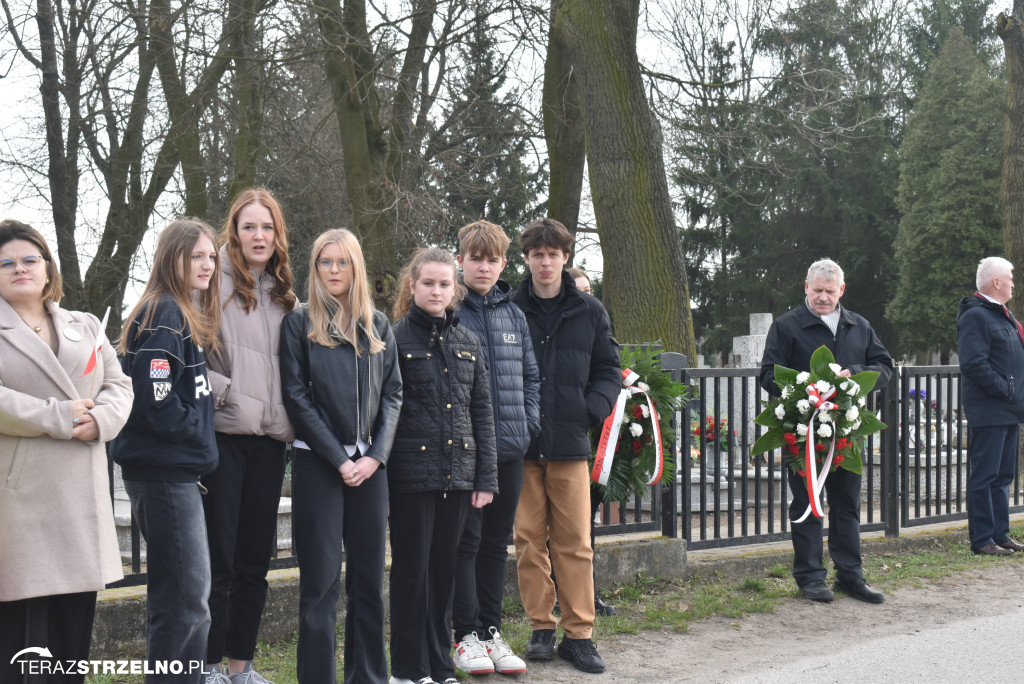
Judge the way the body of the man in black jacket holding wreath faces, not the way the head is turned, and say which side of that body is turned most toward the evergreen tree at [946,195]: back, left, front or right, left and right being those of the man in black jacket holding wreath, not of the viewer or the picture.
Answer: back

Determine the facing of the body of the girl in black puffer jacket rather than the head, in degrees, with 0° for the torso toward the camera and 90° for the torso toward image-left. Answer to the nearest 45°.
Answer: approximately 0°

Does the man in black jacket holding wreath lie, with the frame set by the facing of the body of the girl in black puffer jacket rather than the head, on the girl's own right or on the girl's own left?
on the girl's own left

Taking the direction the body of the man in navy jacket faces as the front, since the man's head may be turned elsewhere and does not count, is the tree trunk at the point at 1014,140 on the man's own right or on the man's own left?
on the man's own left

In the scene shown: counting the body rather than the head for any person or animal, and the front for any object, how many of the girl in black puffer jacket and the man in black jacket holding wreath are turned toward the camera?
2

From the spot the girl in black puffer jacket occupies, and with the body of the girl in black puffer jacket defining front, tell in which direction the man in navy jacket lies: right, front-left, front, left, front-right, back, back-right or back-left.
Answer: back-left
